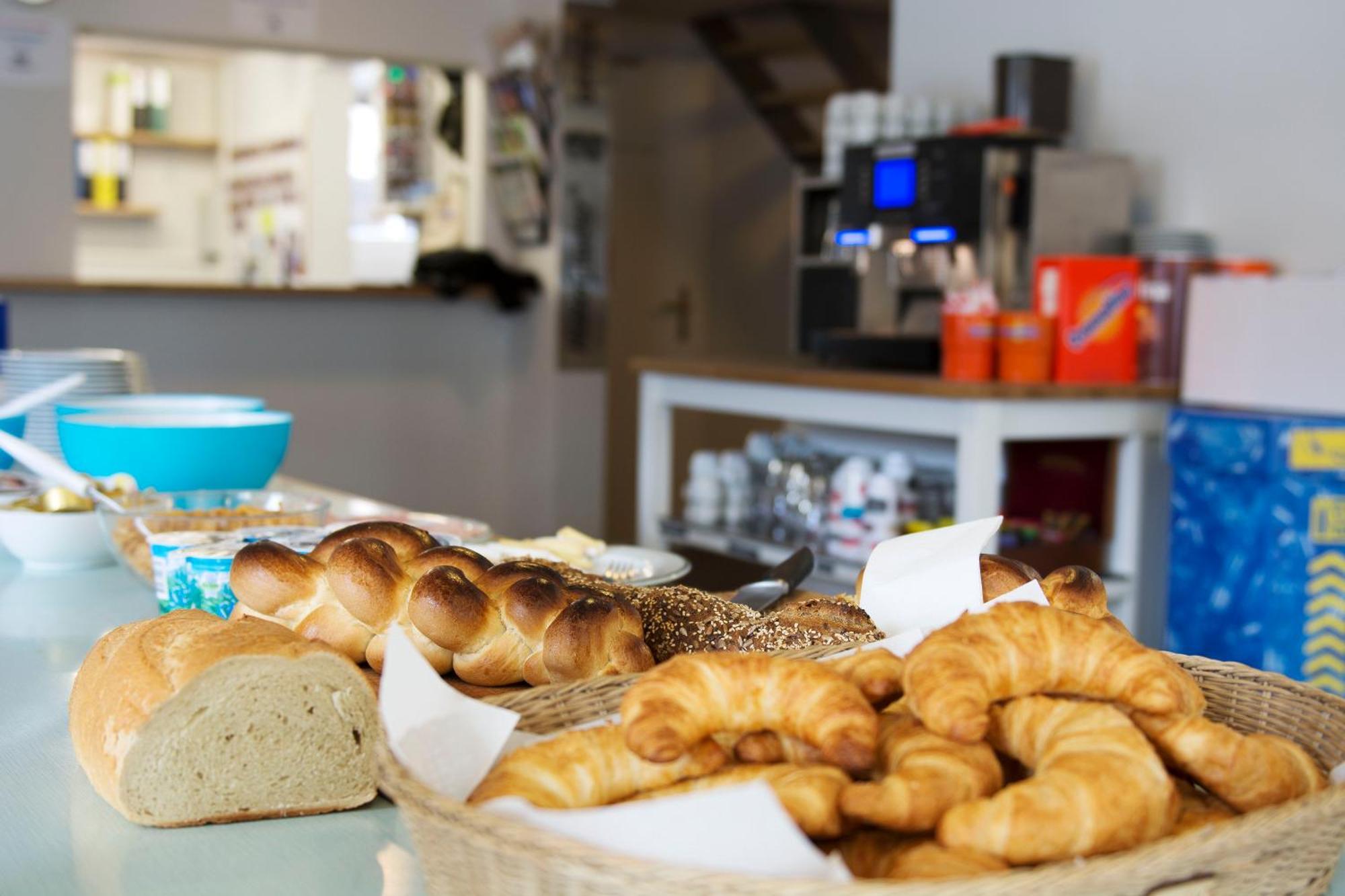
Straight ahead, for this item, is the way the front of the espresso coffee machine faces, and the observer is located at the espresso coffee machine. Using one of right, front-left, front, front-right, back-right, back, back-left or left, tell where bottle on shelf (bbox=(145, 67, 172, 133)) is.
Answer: right

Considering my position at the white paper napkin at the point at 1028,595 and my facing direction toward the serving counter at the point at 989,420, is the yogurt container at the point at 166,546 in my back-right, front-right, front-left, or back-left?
front-left

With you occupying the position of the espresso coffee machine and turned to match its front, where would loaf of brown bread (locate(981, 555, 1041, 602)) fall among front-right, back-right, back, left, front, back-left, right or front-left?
front-left

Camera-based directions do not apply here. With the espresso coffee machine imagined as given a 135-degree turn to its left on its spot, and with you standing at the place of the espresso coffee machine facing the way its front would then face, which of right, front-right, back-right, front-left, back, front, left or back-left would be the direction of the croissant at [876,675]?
right

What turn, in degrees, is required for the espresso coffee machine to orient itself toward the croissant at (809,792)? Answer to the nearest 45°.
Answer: approximately 45° to its left

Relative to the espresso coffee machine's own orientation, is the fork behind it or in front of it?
in front

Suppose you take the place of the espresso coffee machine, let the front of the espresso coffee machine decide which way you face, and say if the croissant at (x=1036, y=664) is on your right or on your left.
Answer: on your left

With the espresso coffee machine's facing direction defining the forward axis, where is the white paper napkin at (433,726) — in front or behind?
in front

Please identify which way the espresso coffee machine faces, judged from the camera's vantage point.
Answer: facing the viewer and to the left of the viewer

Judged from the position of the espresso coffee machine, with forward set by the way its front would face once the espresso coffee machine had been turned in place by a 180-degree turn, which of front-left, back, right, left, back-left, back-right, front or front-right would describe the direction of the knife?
back-right

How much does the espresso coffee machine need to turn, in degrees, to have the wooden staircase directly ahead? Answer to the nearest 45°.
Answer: approximately 135° to its right

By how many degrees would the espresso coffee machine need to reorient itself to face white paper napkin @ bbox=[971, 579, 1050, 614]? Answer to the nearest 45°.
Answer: approximately 45° to its left

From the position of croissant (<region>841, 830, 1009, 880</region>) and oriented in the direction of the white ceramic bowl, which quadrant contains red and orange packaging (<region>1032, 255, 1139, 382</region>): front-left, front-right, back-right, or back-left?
front-right

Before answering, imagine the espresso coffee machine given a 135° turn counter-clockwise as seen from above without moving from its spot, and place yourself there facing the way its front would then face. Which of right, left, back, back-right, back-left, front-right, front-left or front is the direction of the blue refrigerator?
front-right

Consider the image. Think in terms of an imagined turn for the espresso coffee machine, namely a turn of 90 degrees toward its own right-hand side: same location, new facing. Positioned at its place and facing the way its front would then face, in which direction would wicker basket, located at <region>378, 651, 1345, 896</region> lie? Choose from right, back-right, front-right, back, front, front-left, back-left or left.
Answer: back-left

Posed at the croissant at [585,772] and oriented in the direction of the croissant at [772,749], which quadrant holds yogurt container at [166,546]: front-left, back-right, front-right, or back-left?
back-left

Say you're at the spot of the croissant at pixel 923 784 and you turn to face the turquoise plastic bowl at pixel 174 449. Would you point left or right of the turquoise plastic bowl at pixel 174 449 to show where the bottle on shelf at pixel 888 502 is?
right

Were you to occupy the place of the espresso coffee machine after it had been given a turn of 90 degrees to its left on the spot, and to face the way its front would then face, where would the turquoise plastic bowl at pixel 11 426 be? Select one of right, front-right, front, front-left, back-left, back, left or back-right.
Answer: right

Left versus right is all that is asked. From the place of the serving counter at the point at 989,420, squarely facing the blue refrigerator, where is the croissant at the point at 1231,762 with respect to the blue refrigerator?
right
